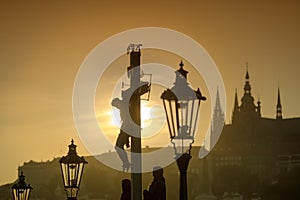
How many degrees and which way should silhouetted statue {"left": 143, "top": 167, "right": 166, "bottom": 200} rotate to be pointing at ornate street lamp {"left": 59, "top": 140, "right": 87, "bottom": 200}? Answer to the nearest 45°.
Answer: approximately 45° to its right

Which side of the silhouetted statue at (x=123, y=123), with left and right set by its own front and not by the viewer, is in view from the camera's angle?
left
